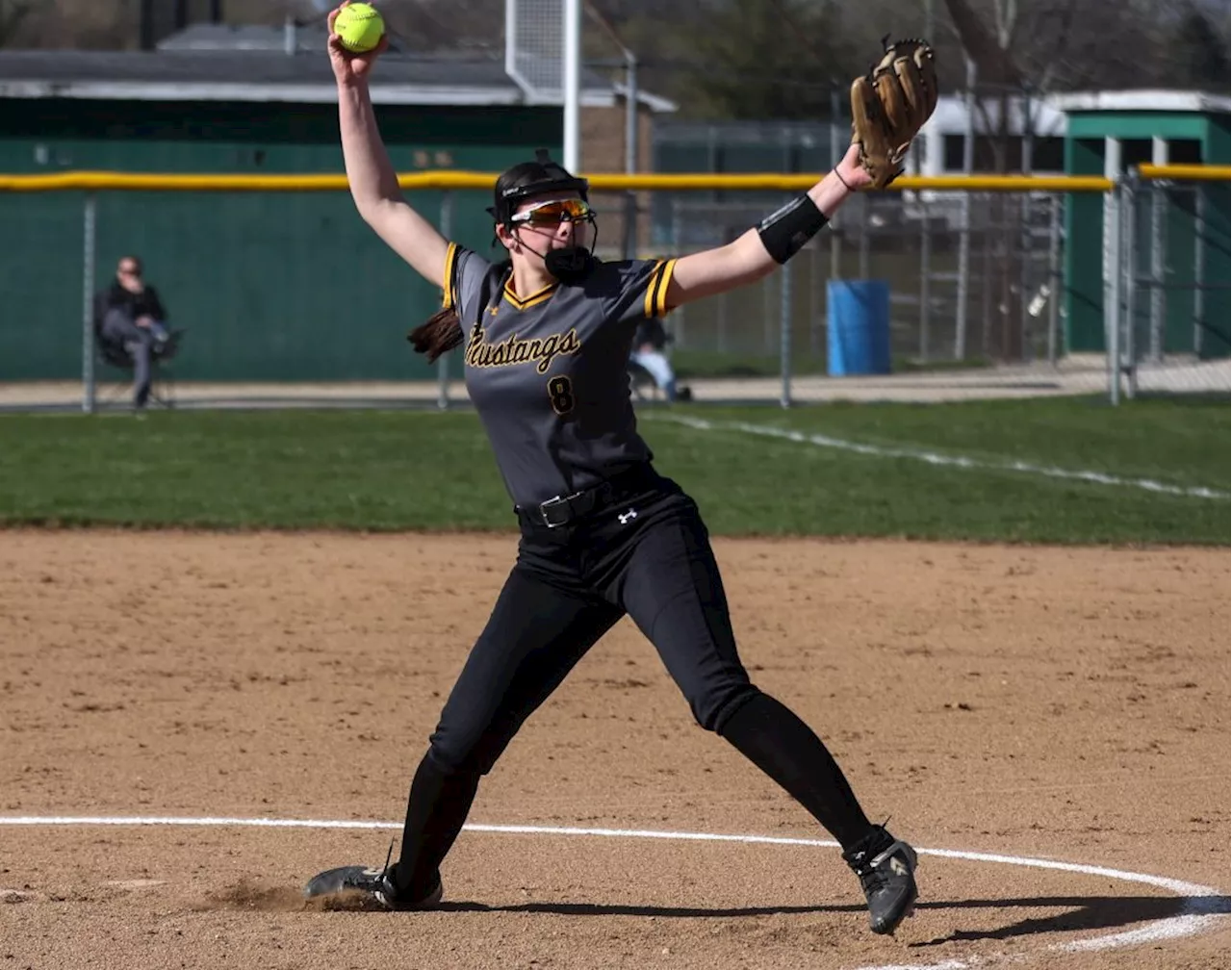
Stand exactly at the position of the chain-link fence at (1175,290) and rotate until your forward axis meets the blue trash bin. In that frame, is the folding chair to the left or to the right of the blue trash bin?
left

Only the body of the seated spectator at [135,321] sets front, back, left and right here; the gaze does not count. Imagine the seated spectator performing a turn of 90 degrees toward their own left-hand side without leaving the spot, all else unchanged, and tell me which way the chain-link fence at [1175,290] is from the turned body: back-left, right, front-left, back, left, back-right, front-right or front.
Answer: front

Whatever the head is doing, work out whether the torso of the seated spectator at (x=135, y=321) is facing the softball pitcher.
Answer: yes

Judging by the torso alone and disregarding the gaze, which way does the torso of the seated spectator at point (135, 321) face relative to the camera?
toward the camera

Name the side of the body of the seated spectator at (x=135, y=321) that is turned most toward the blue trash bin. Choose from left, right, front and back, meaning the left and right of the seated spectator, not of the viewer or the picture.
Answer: left

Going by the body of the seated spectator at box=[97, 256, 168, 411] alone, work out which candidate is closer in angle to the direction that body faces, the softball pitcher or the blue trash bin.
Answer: the softball pitcher

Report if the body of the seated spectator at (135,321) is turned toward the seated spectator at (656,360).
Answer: no
